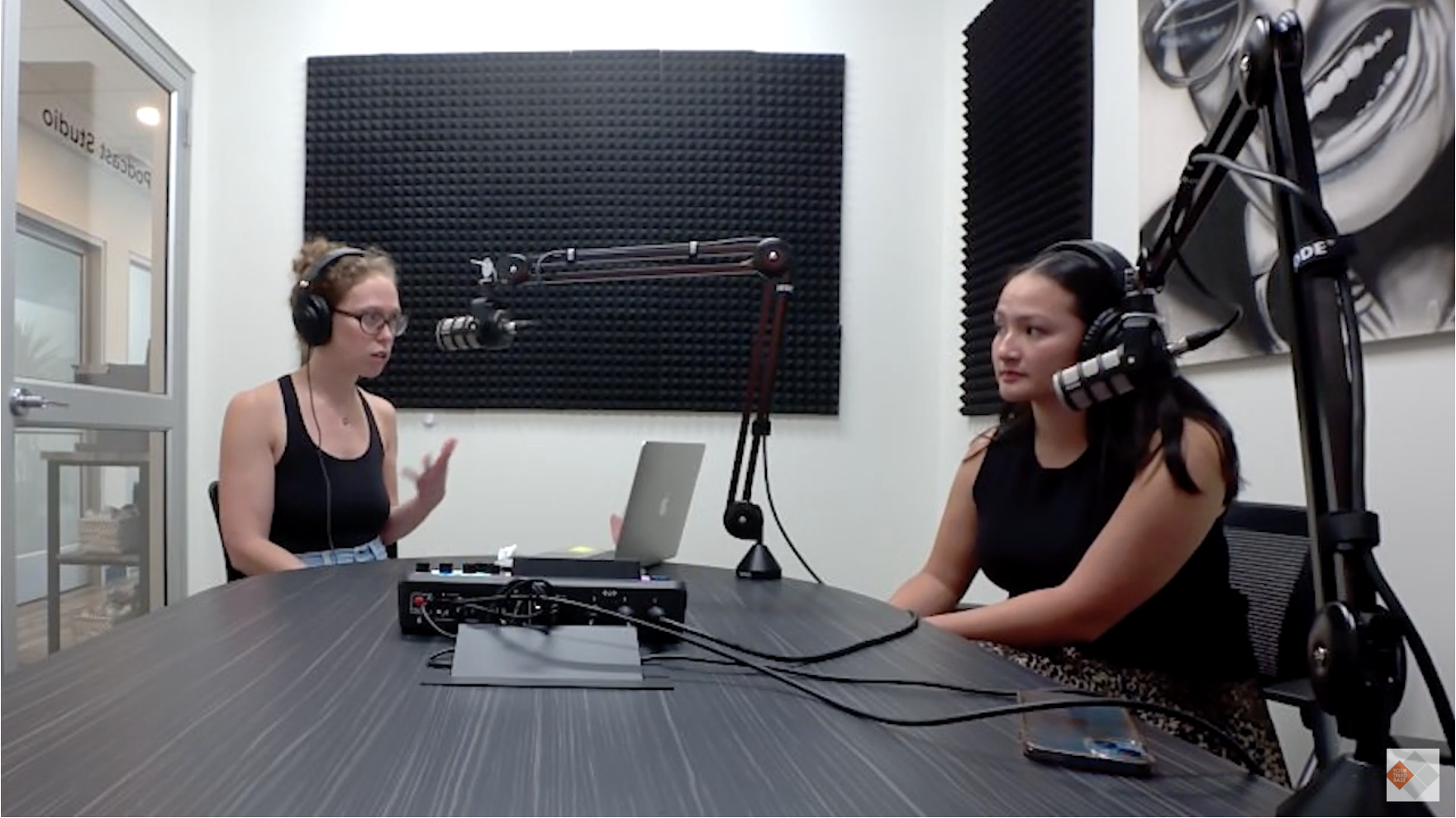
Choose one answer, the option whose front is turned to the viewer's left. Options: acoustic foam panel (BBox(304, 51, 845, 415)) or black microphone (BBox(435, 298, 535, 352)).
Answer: the black microphone

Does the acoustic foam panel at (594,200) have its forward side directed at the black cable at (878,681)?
yes

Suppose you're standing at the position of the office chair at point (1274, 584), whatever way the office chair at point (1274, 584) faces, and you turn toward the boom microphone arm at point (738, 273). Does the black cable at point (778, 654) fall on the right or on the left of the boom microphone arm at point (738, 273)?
left

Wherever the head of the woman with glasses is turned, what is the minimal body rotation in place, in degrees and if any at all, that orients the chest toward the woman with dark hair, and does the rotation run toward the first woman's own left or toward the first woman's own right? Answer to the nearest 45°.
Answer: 0° — they already face them

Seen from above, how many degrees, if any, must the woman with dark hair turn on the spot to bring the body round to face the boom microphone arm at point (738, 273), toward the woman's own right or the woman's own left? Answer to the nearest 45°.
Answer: approximately 45° to the woman's own right

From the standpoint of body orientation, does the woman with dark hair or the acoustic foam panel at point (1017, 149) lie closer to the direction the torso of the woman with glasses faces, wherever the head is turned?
the woman with dark hair

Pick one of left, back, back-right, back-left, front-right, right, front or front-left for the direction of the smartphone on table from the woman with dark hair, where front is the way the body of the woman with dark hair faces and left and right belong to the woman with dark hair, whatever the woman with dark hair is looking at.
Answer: front-left

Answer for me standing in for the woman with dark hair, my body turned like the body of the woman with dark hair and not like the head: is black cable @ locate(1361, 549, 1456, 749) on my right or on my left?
on my left

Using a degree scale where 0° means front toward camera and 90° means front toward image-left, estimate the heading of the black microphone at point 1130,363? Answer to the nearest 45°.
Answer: approximately 90°

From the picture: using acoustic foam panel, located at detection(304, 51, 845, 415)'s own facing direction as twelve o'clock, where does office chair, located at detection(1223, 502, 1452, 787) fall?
The office chair is roughly at 11 o'clock from the acoustic foam panel.

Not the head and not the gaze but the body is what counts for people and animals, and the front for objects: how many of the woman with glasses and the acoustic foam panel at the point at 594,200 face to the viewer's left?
0

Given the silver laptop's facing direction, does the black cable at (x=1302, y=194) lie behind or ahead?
behind

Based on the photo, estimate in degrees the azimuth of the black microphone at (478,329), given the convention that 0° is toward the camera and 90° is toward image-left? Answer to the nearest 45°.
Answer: approximately 90°

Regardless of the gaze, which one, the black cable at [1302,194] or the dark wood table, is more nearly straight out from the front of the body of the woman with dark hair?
the dark wood table

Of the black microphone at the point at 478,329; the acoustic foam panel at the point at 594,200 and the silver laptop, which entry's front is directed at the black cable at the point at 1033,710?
the acoustic foam panel
